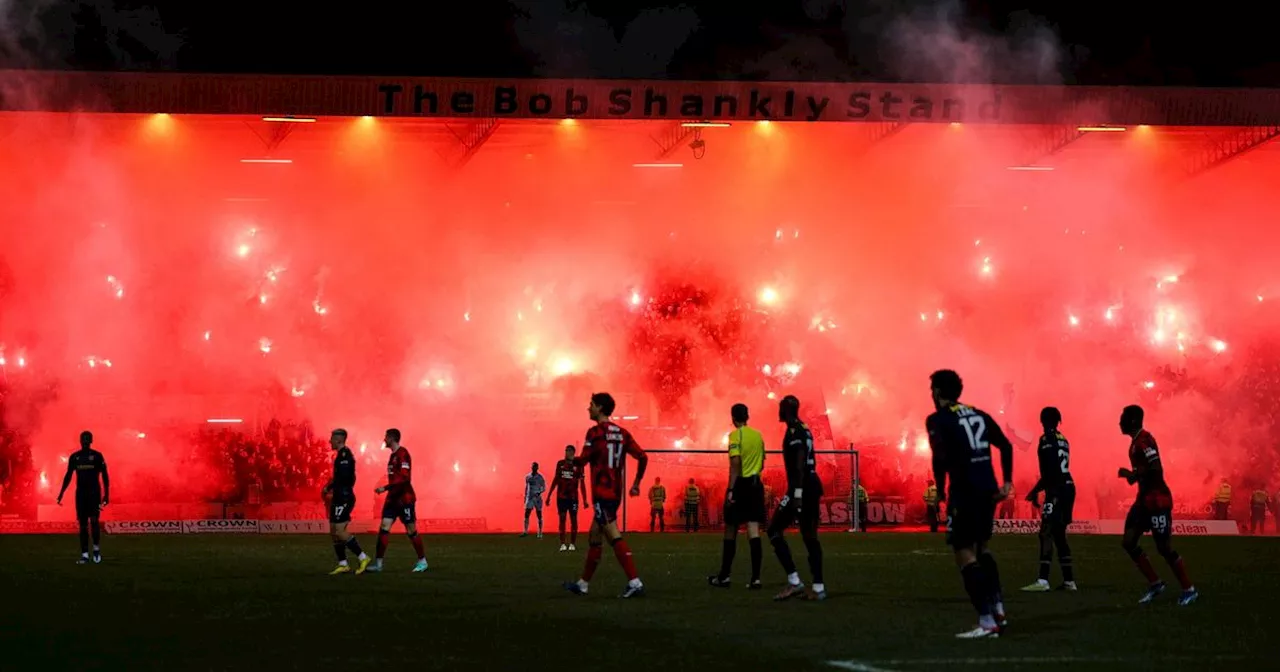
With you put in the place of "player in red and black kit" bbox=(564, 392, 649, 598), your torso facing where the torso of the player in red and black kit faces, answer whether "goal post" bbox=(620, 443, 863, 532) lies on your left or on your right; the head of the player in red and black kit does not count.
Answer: on your right

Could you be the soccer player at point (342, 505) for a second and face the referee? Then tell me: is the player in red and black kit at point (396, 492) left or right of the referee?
left

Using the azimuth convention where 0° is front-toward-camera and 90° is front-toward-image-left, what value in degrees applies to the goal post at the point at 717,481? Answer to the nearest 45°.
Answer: approximately 0°

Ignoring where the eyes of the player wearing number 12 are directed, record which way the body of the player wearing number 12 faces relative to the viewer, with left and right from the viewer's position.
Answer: facing away from the viewer and to the left of the viewer

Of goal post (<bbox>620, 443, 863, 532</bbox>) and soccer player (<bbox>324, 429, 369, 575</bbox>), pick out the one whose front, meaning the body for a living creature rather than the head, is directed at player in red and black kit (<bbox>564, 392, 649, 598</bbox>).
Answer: the goal post

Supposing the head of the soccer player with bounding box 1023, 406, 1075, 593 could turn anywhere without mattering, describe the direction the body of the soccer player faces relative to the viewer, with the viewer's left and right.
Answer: facing away from the viewer and to the left of the viewer

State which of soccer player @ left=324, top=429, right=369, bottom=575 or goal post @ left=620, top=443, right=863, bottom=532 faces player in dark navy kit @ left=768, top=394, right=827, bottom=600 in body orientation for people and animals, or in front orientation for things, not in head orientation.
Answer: the goal post
